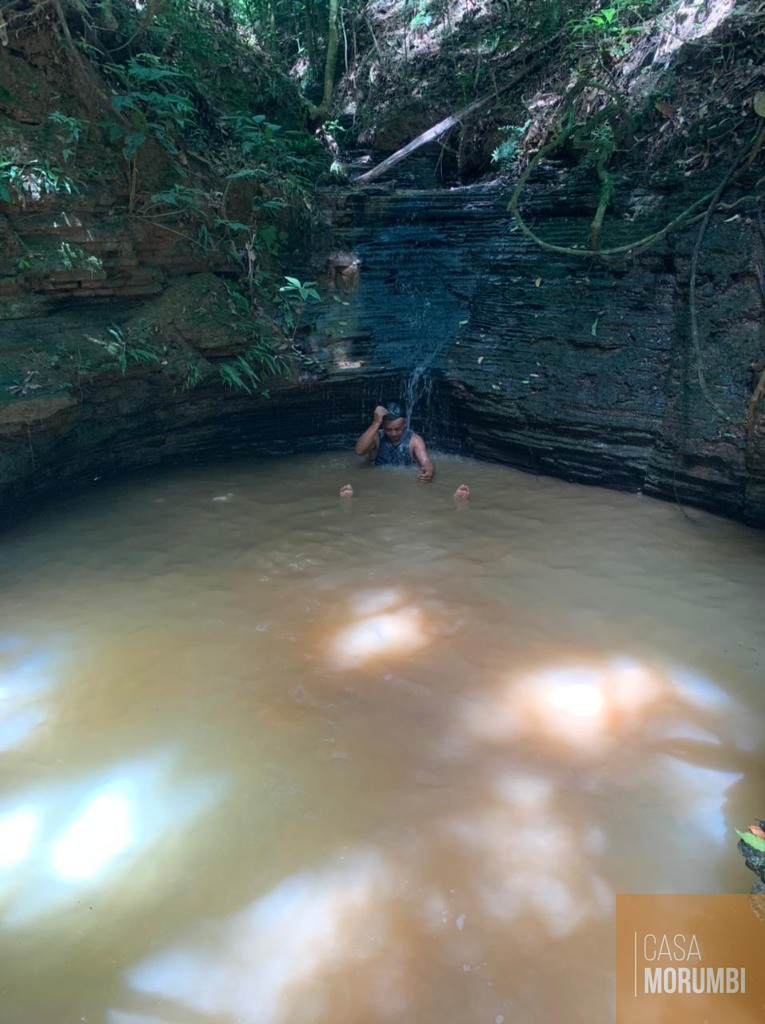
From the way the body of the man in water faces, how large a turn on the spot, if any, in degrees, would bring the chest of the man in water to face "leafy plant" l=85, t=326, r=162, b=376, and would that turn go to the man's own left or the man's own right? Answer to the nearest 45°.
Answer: approximately 45° to the man's own right

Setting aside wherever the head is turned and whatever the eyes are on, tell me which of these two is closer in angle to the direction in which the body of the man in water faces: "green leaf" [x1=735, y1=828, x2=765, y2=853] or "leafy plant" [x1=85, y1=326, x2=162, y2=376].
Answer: the green leaf

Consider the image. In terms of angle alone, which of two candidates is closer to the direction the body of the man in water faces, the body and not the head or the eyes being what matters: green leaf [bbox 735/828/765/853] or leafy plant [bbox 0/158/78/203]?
the green leaf

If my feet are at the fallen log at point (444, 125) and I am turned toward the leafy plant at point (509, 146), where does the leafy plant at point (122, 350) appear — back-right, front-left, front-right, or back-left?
back-right

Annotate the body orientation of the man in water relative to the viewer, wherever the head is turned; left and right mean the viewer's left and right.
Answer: facing the viewer

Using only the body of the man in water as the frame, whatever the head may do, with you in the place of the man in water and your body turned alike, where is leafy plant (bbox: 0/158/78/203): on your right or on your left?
on your right

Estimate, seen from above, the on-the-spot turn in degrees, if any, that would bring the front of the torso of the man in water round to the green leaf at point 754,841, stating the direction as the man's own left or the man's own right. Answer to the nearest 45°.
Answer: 0° — they already face it
